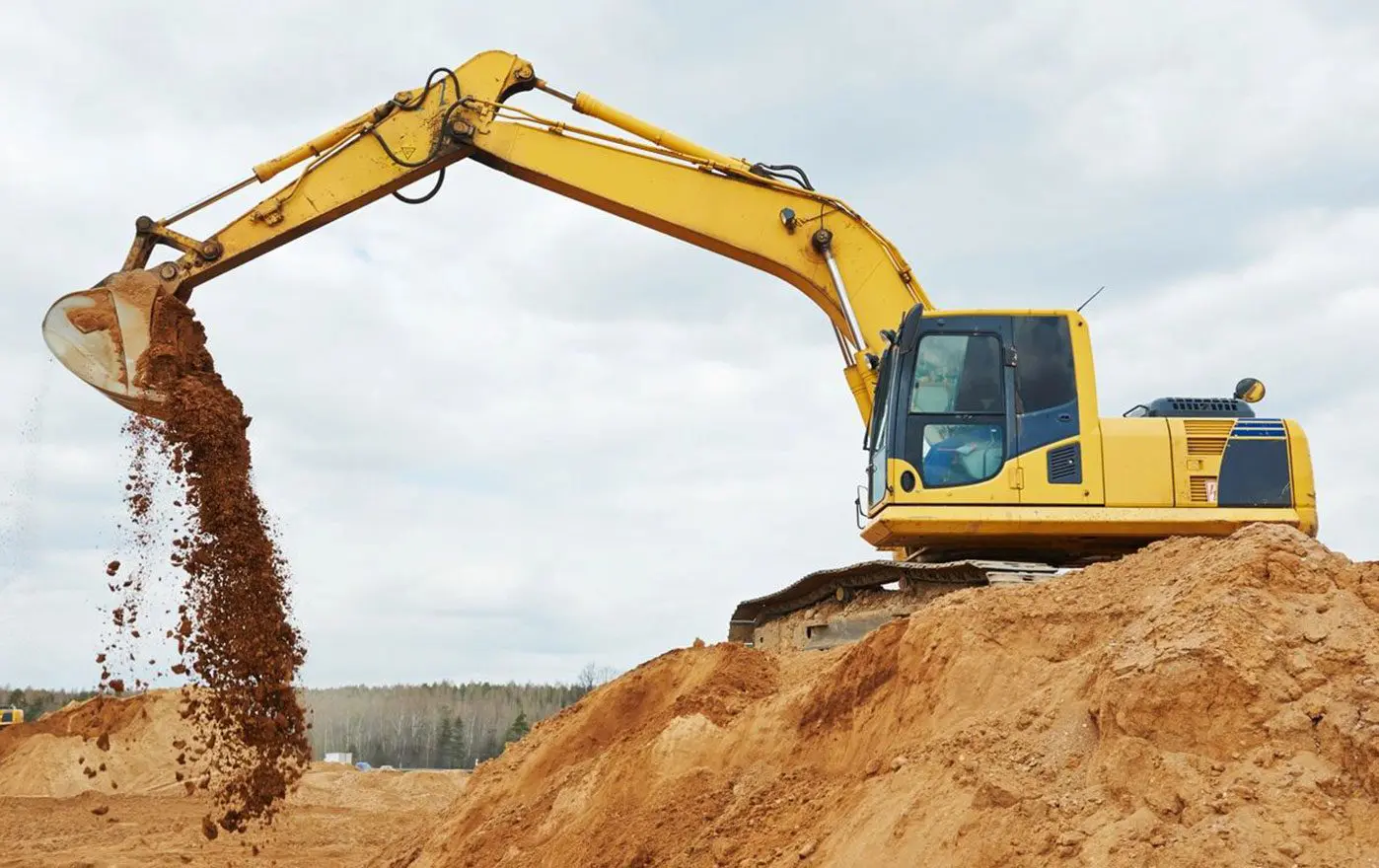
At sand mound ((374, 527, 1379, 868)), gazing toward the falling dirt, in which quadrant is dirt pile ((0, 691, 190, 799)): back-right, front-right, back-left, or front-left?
front-right

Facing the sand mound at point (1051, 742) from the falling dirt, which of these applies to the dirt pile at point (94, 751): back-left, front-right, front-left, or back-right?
back-left

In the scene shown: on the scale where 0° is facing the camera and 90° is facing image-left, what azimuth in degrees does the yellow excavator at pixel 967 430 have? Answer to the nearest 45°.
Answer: approximately 90°

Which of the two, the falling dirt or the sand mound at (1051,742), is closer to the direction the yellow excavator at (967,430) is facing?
the falling dirt

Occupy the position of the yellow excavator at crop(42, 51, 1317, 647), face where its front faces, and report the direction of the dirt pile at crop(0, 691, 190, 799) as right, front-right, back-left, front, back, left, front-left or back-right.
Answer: front-right

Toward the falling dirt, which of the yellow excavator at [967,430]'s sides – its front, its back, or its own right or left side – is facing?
front
